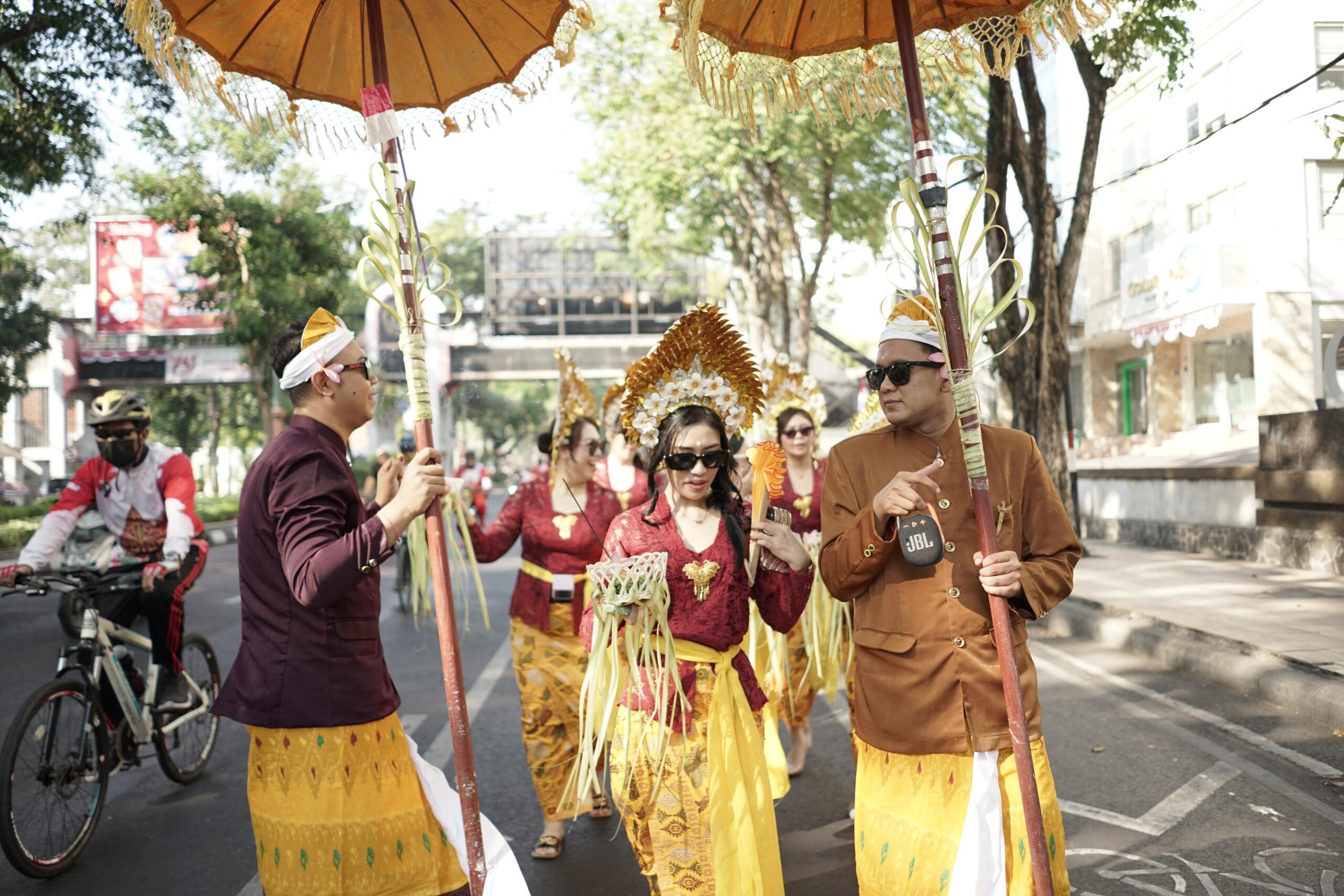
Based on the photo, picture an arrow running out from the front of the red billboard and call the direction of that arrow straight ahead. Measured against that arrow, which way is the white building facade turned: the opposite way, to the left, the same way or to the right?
to the right

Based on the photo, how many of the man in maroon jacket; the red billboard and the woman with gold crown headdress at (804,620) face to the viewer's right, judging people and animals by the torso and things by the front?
1

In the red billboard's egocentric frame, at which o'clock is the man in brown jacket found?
The man in brown jacket is roughly at 12 o'clock from the red billboard.

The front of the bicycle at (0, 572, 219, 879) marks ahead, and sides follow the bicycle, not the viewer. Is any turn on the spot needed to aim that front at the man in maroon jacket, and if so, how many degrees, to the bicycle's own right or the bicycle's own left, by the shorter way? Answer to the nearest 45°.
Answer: approximately 45° to the bicycle's own left

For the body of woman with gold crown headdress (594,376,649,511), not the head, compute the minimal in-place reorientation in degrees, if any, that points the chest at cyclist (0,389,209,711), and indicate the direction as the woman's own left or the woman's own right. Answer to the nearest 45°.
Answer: approximately 45° to the woman's own right

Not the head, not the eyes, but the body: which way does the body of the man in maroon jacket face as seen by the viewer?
to the viewer's right

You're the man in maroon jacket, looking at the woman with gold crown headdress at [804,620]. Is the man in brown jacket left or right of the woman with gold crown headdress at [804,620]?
right

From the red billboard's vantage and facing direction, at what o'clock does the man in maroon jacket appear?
The man in maroon jacket is roughly at 12 o'clock from the red billboard.

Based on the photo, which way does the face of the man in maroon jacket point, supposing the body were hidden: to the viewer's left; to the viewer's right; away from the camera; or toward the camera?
to the viewer's right
